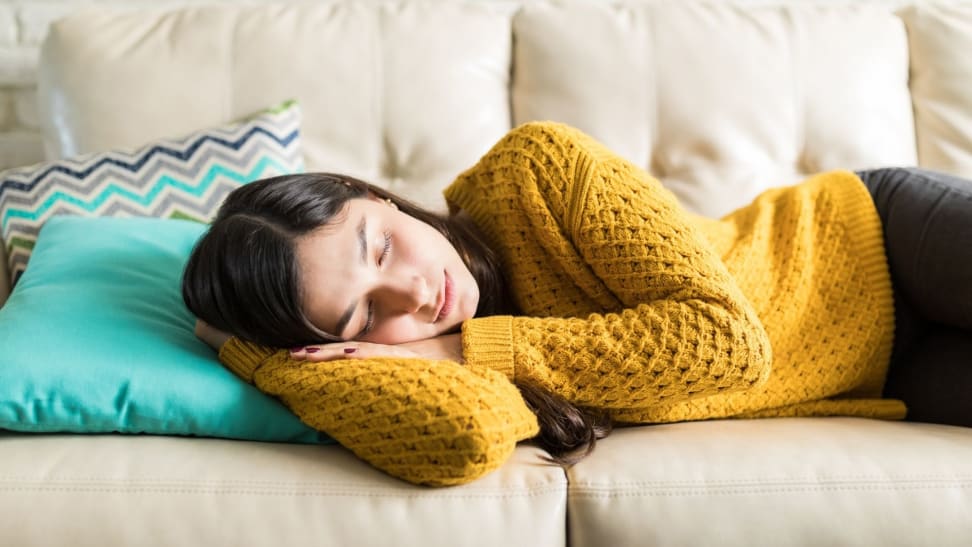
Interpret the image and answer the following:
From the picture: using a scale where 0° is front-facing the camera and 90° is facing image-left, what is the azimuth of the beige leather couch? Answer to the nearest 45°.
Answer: approximately 0°
